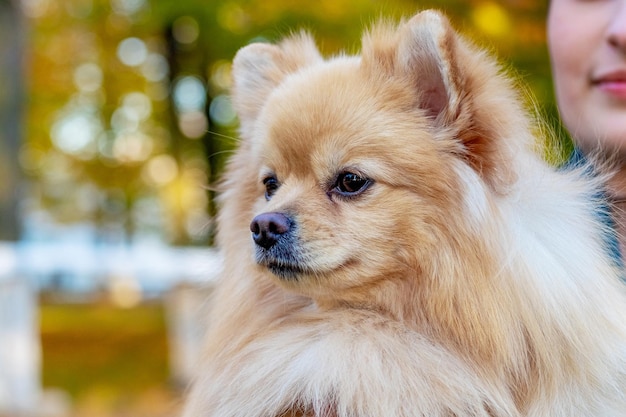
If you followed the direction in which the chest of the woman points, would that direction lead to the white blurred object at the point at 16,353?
no

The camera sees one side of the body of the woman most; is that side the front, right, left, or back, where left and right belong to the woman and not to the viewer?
front

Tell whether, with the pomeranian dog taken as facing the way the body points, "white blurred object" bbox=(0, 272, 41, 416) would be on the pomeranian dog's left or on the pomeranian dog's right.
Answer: on the pomeranian dog's right

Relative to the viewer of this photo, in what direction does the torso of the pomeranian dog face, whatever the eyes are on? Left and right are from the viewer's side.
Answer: facing the viewer and to the left of the viewer
